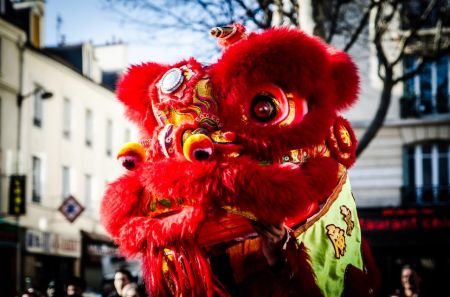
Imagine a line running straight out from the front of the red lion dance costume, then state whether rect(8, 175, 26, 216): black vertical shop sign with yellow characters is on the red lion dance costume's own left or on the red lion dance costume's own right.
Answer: on the red lion dance costume's own right

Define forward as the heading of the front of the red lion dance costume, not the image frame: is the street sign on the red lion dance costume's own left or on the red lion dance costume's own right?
on the red lion dance costume's own right

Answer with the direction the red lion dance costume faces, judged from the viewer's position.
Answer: facing the viewer and to the left of the viewer

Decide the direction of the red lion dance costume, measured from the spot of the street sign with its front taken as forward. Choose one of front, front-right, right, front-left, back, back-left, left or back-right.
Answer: front

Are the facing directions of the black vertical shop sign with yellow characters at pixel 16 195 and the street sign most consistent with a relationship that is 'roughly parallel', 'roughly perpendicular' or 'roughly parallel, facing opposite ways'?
roughly parallel

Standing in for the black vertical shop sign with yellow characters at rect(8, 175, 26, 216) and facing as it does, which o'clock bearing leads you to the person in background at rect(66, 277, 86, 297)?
The person in background is roughly at 12 o'clock from the black vertical shop sign with yellow characters.

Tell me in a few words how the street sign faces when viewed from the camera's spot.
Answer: facing the viewer
